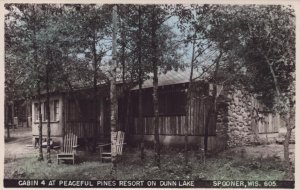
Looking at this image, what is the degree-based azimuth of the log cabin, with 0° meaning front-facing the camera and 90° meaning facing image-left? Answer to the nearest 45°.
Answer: approximately 45°

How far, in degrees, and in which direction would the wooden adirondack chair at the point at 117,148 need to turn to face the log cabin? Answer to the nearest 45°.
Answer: approximately 180°

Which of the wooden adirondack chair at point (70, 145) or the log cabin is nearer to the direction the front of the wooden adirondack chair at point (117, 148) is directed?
the wooden adirondack chair at point (70, 145)

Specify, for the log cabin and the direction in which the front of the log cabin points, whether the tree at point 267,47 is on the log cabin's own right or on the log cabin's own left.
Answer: on the log cabin's own left

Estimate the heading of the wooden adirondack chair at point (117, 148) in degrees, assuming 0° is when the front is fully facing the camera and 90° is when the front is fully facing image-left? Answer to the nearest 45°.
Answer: approximately 45°

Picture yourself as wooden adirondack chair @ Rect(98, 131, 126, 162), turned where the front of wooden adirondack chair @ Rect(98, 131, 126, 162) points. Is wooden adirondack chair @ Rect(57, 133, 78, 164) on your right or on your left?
on your right
